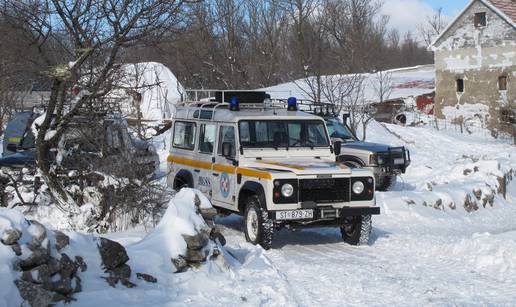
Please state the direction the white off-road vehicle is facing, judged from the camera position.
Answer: facing the viewer and to the right of the viewer

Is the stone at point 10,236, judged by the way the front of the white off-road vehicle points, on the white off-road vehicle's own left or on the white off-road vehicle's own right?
on the white off-road vehicle's own right

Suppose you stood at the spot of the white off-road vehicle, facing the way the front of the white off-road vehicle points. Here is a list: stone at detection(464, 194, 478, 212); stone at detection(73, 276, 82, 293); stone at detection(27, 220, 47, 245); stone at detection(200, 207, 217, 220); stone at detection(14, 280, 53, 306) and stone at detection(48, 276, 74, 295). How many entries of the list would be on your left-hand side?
1

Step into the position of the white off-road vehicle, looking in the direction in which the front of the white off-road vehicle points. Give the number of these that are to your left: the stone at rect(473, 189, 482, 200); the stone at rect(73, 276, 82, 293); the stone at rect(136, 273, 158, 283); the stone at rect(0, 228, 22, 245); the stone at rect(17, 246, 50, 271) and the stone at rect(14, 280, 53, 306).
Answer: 1

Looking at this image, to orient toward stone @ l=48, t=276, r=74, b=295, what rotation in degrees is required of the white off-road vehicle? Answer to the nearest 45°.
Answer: approximately 45° to its right

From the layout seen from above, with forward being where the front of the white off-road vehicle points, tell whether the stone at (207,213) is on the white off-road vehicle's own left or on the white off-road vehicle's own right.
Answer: on the white off-road vehicle's own right

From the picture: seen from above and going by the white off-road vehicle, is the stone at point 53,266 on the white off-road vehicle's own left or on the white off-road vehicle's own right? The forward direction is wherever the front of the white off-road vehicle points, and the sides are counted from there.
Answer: on the white off-road vehicle's own right

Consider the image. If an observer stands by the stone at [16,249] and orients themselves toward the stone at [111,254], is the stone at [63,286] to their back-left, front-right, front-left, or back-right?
front-right

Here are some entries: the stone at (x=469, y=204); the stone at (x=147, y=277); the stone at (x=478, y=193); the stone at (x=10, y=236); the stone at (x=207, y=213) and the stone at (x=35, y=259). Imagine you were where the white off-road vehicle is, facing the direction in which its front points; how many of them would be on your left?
2

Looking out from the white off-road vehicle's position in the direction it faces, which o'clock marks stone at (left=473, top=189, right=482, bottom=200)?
The stone is roughly at 9 o'clock from the white off-road vehicle.
